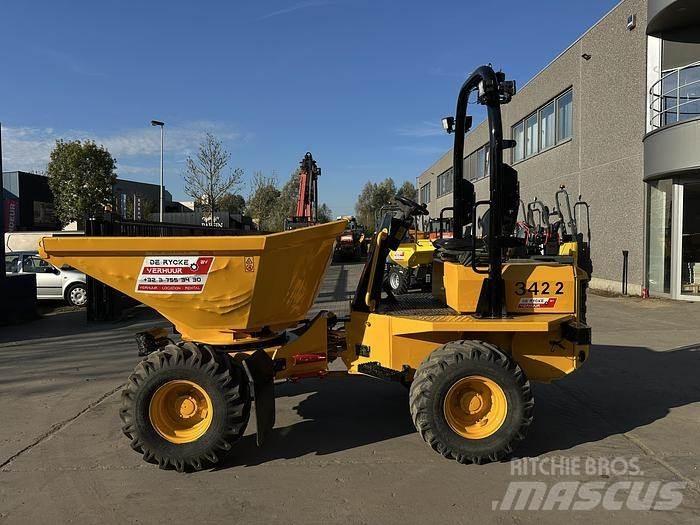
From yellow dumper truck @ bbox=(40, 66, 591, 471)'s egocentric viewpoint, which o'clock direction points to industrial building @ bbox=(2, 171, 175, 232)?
The industrial building is roughly at 2 o'clock from the yellow dumper truck.

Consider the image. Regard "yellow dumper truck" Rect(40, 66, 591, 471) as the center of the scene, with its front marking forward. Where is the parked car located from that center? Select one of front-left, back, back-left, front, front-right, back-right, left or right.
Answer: front-right

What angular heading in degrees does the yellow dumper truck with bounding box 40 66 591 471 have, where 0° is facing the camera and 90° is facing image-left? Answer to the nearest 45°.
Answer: approximately 90°

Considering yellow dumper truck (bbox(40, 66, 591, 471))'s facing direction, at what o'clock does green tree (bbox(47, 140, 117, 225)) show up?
The green tree is roughly at 2 o'clock from the yellow dumper truck.
